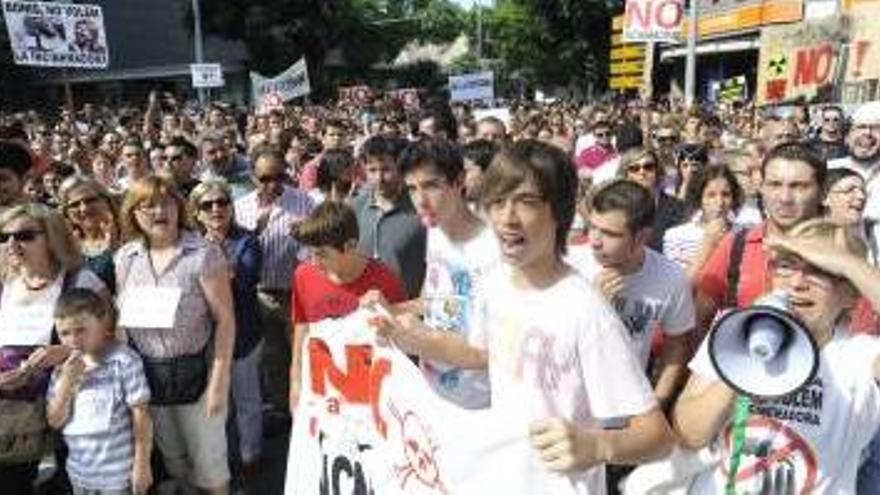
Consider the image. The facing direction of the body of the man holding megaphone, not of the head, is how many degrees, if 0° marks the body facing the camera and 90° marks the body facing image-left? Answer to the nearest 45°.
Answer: approximately 45°

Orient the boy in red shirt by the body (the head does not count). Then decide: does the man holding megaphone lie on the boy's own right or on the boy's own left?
on the boy's own left

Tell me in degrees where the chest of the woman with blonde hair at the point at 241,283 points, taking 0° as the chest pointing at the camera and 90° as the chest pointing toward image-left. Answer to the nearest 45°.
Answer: approximately 0°

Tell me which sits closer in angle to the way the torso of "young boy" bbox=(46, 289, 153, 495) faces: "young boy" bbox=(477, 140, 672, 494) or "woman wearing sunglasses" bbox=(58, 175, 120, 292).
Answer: the young boy

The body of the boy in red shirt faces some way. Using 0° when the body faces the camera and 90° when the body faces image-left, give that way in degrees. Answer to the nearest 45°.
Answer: approximately 45°

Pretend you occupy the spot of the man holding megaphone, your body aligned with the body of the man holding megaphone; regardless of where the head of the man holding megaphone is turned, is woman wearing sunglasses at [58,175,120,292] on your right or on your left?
on your right

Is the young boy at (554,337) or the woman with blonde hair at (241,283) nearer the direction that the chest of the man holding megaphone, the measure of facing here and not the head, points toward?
the young boy

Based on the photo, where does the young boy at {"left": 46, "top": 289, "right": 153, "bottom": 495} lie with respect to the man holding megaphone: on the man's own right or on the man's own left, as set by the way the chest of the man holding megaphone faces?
on the man's own right
